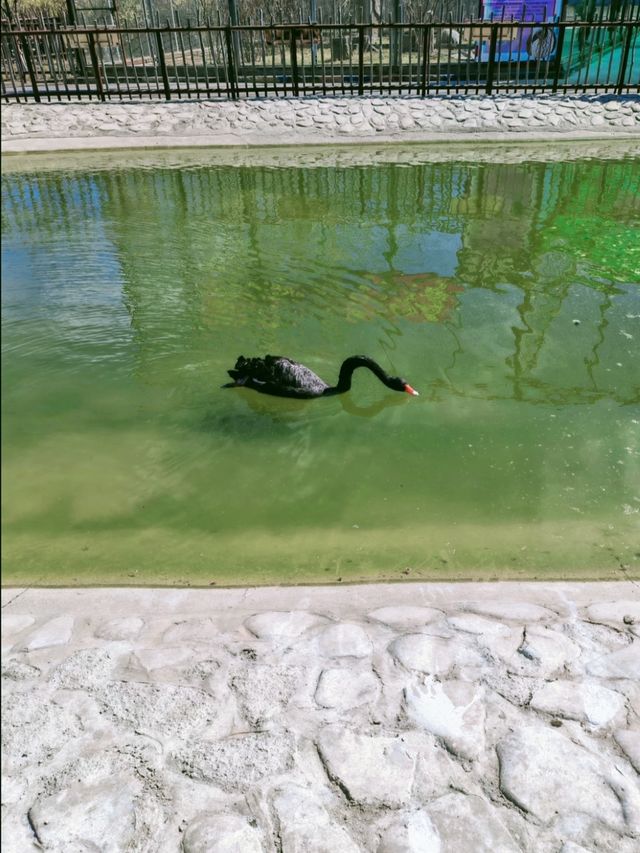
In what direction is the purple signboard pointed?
toward the camera

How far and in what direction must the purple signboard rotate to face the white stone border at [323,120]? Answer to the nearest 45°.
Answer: approximately 45° to its right
